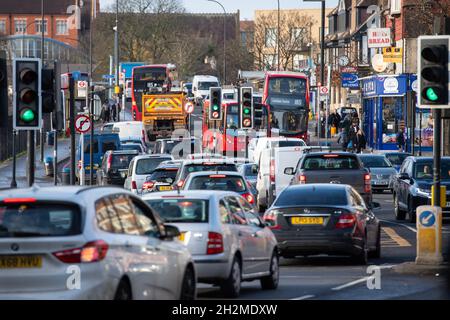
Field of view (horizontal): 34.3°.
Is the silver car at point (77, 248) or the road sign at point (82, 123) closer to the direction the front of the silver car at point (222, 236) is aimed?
the road sign

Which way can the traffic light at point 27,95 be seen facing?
toward the camera

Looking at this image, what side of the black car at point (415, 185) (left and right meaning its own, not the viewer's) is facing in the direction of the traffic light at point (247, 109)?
back

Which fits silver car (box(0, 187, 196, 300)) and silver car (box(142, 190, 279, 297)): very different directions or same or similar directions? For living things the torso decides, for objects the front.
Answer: same or similar directions

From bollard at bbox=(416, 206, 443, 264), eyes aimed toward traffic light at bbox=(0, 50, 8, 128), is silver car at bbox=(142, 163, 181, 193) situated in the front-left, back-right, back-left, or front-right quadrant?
front-right

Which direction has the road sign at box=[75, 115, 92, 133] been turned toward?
toward the camera

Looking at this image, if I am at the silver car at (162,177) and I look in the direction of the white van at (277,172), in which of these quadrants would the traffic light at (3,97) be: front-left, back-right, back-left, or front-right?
back-right

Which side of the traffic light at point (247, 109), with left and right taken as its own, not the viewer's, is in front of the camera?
front

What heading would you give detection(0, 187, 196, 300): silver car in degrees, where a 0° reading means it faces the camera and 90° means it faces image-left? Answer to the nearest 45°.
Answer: approximately 225°

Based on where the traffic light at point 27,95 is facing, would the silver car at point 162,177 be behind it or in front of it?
behind

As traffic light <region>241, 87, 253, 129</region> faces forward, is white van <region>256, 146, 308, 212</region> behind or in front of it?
in front

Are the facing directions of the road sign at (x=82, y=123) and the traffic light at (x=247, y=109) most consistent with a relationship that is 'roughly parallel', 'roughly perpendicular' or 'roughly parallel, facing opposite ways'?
roughly parallel

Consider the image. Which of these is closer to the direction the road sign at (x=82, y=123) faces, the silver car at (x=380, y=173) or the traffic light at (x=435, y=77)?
the traffic light

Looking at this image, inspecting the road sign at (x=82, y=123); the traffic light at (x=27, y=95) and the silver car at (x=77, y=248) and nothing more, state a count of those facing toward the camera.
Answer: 2

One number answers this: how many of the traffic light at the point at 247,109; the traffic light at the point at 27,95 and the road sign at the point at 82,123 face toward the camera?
3

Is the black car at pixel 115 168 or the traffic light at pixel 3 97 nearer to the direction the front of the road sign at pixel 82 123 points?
the traffic light

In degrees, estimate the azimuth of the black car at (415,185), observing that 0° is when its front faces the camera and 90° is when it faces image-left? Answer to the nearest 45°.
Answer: approximately 315°

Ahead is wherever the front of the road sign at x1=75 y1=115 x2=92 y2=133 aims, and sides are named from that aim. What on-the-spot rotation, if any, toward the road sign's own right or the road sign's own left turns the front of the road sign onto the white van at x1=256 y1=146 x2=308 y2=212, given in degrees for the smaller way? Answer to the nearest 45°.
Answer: approximately 45° to the road sign's own left
